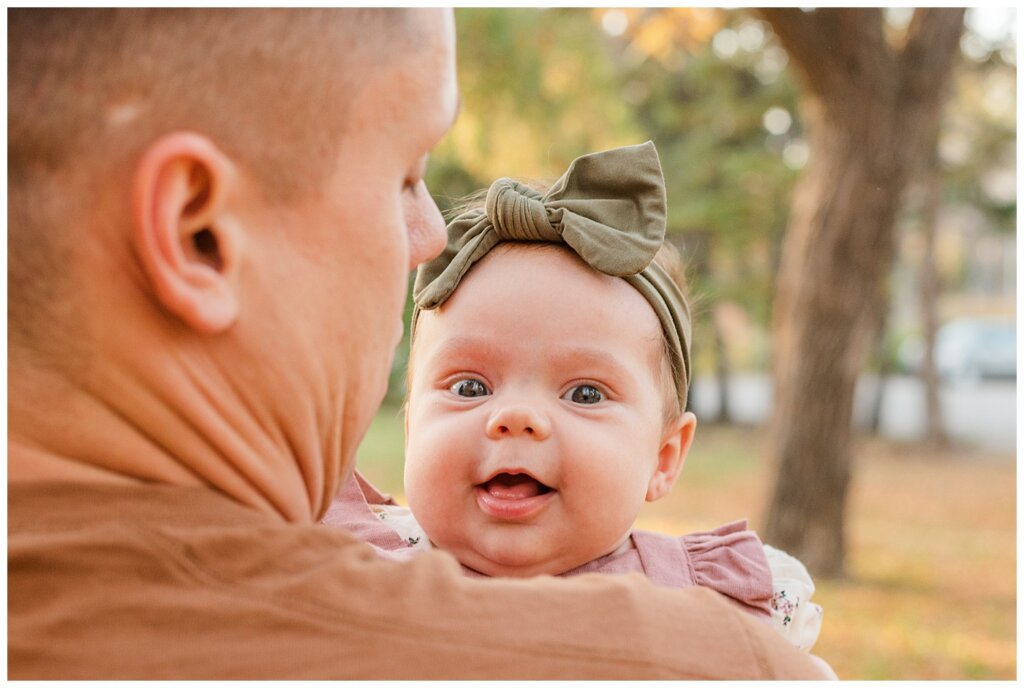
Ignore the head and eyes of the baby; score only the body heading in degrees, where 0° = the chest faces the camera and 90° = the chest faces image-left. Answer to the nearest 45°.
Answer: approximately 0°

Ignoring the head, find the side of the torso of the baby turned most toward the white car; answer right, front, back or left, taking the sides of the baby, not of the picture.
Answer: back

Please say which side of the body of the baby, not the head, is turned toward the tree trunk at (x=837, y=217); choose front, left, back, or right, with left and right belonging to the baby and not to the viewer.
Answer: back

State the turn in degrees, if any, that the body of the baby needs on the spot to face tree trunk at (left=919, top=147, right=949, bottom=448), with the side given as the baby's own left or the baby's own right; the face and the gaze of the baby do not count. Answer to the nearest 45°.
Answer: approximately 180°
